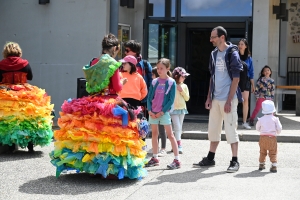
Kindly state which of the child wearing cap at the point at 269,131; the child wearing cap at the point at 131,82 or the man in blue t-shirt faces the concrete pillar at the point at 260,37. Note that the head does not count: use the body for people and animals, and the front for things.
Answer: the child wearing cap at the point at 269,131

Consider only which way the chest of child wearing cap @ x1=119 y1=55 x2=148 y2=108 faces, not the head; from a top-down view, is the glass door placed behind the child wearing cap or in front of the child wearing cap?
behind

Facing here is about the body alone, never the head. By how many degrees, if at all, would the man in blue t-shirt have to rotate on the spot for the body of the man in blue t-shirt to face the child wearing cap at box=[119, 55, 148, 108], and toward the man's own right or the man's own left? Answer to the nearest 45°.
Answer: approximately 45° to the man's own right

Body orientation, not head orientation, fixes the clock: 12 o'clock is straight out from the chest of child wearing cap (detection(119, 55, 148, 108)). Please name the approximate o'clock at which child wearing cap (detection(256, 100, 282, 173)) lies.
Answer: child wearing cap (detection(256, 100, 282, 173)) is roughly at 8 o'clock from child wearing cap (detection(119, 55, 148, 108)).

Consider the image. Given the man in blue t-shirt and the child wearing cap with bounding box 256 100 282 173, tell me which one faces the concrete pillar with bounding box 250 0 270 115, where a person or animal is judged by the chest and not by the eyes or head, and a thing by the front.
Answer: the child wearing cap

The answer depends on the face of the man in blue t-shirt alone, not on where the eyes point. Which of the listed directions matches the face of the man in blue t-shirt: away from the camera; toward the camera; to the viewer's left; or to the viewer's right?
to the viewer's left

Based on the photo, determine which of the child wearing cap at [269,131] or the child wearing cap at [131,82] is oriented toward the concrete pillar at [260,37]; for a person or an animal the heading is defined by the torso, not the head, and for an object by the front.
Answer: the child wearing cap at [269,131]

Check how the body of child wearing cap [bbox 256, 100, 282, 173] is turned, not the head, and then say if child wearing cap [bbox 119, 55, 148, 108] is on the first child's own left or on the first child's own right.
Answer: on the first child's own left

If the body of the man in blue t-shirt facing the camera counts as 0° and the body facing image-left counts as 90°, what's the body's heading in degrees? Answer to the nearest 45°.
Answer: approximately 45°

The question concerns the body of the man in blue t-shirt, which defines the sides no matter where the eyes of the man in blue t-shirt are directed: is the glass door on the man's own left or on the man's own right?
on the man's own right

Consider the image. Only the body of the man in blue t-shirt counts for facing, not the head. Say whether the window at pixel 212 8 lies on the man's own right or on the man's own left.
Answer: on the man's own right

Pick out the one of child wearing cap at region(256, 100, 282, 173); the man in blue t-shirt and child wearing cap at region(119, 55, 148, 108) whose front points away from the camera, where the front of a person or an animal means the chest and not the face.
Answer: child wearing cap at region(256, 100, 282, 173)

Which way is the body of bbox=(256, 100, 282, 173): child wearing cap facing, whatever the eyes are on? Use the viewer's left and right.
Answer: facing away from the viewer
